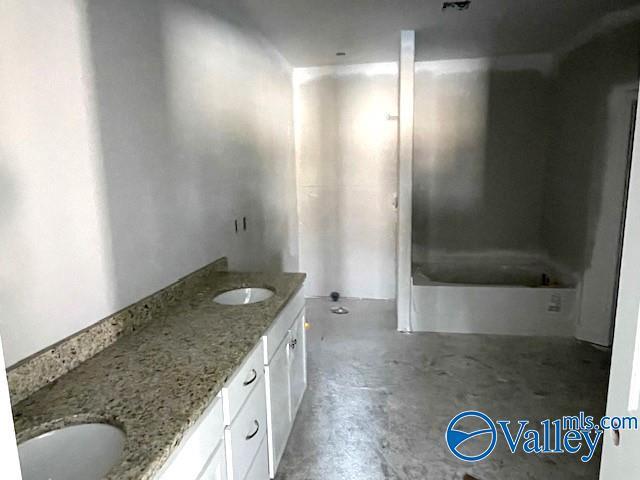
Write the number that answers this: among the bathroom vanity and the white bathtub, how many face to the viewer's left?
0

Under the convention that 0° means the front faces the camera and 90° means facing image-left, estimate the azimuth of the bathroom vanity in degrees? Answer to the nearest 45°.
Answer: approximately 315°

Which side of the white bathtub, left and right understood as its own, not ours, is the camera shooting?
front

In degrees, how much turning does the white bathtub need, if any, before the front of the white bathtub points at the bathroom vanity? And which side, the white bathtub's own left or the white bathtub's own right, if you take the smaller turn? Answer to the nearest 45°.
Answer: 0° — it already faces it

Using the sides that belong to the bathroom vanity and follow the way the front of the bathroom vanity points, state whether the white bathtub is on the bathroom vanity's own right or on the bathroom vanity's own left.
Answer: on the bathroom vanity's own left

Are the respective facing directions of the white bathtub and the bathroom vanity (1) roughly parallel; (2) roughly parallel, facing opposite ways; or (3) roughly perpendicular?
roughly perpendicular
